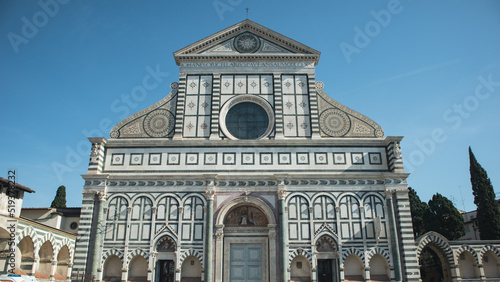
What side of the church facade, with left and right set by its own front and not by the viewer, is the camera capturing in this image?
front

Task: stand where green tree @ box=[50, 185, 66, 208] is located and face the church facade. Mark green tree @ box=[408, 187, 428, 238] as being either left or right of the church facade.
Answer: left

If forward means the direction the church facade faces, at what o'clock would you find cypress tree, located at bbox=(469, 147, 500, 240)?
The cypress tree is roughly at 8 o'clock from the church facade.

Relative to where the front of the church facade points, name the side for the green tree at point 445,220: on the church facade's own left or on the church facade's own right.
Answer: on the church facade's own left

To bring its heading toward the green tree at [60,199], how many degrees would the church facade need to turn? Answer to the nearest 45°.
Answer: approximately 135° to its right

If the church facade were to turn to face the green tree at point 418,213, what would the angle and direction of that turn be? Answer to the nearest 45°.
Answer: approximately 135° to its left

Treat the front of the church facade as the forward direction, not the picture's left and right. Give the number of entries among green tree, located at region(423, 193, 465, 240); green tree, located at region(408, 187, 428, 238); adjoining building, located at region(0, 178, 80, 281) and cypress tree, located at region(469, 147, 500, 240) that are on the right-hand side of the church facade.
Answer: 1

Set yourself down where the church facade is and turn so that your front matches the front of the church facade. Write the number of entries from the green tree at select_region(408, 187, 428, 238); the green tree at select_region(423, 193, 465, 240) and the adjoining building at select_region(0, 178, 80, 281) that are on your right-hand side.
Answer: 1

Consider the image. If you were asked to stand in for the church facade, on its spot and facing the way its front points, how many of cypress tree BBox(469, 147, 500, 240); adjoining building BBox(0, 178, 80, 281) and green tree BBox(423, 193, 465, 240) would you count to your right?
1

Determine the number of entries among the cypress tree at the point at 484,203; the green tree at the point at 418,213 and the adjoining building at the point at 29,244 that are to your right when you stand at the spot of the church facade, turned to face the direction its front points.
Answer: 1

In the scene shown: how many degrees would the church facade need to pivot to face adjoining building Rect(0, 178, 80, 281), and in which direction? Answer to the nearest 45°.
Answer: approximately 90° to its right
